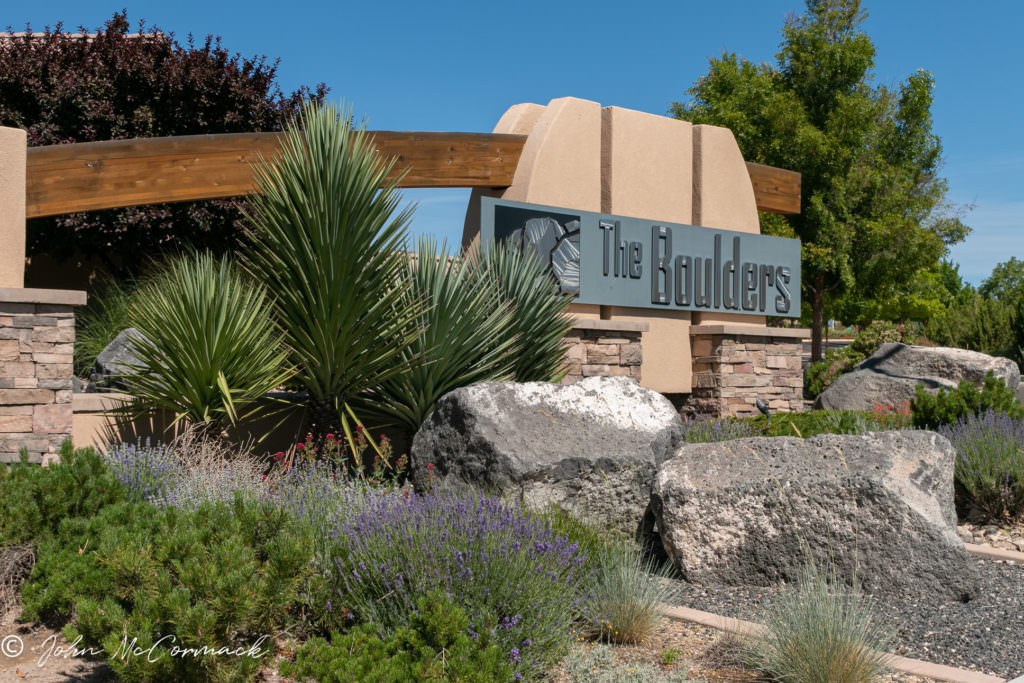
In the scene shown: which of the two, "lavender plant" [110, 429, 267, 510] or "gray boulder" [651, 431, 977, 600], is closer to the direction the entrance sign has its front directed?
the gray boulder

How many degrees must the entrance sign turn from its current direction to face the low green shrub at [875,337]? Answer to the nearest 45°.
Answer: approximately 90° to its left

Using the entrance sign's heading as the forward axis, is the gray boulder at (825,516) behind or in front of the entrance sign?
in front

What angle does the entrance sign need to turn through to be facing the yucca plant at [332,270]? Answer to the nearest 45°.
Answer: approximately 90° to its right

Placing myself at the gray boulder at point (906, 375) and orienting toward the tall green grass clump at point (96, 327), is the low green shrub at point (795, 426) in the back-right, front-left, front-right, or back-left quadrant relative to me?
front-left

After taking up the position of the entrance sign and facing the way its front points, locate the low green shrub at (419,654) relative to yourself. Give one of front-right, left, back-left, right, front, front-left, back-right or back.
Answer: front-right

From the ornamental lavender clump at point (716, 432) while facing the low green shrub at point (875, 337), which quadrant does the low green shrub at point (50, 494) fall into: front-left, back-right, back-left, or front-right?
back-left

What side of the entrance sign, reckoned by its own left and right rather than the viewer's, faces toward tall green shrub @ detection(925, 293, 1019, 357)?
left

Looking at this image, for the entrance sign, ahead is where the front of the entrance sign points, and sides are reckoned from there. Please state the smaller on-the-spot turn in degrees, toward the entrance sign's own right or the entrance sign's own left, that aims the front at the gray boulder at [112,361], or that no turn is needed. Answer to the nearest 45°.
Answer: approximately 90° to the entrance sign's own right

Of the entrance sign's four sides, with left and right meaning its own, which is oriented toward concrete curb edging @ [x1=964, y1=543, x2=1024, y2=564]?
front

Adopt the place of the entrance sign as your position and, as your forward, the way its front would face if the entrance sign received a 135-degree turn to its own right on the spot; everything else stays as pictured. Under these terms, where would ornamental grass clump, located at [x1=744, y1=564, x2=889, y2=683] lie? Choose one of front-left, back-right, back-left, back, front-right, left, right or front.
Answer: left

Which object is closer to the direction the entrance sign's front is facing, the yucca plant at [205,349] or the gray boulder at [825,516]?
the gray boulder

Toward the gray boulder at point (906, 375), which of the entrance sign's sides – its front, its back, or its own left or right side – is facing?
left
